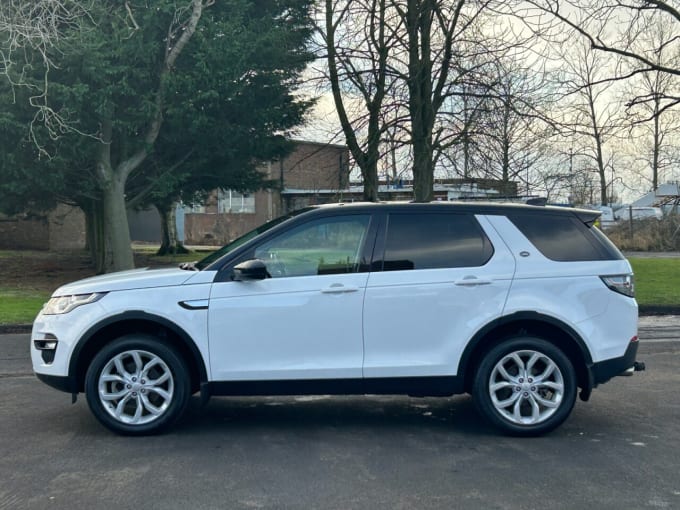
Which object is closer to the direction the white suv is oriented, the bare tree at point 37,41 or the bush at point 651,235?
the bare tree

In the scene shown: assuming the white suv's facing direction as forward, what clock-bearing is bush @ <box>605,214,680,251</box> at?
The bush is roughly at 4 o'clock from the white suv.

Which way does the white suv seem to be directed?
to the viewer's left
